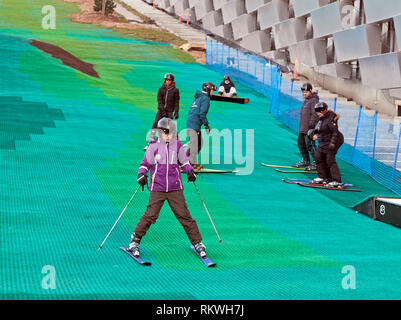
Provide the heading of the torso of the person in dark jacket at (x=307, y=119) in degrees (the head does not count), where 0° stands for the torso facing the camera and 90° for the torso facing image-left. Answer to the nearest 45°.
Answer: approximately 90°

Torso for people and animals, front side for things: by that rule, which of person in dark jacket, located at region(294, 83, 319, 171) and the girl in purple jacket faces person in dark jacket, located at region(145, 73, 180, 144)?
person in dark jacket, located at region(294, 83, 319, 171)

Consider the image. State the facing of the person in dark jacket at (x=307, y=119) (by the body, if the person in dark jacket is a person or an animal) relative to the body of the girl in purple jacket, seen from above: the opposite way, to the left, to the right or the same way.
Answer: to the right

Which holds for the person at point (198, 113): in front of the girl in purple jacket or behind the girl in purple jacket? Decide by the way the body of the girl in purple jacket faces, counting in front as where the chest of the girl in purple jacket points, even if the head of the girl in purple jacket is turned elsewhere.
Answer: behind

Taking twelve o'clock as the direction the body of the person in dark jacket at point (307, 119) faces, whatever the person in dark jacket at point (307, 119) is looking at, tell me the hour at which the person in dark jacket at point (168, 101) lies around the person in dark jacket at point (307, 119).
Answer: the person in dark jacket at point (168, 101) is roughly at 12 o'clock from the person in dark jacket at point (307, 119).

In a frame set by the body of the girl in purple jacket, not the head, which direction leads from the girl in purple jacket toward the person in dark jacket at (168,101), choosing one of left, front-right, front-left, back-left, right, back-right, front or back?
back

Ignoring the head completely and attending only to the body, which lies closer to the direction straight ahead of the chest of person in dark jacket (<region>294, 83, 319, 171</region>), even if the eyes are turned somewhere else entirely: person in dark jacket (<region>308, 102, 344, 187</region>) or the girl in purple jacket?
the girl in purple jacket

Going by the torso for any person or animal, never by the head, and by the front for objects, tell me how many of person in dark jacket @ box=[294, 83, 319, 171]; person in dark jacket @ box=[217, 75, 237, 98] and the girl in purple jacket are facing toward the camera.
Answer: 2

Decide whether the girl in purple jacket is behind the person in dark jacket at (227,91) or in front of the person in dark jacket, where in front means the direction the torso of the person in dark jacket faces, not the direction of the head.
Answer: in front

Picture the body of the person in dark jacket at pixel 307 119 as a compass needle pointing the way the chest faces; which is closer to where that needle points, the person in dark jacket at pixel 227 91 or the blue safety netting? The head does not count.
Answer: the person in dark jacket

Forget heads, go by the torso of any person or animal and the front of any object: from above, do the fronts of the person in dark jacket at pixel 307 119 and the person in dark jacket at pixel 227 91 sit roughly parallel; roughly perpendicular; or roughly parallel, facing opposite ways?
roughly perpendicular

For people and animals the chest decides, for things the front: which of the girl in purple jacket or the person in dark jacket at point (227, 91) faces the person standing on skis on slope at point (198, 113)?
the person in dark jacket

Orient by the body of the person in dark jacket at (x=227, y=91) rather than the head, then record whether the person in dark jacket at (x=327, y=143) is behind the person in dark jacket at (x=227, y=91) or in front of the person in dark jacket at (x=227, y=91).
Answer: in front

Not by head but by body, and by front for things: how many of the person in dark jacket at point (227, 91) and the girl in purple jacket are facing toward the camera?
2
